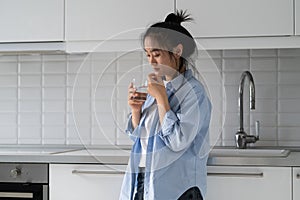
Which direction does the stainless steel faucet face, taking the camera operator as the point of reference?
facing the viewer and to the right of the viewer

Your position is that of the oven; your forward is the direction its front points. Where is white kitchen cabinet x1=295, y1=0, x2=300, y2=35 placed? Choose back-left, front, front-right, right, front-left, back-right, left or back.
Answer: left

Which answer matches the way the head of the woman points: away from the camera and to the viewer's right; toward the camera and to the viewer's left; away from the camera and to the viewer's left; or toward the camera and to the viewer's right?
toward the camera and to the viewer's left

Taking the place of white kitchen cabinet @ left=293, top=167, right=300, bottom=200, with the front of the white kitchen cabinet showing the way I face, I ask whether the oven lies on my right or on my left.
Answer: on my right

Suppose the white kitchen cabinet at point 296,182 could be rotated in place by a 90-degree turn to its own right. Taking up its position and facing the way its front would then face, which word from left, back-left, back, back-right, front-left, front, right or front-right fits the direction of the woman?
front-left

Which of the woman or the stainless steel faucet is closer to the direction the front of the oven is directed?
the woman

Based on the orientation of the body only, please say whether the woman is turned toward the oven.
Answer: no

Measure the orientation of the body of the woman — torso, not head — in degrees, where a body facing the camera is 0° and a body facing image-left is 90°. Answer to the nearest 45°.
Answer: approximately 45°

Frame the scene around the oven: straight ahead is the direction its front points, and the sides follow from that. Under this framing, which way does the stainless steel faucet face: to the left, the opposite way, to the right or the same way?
the same way

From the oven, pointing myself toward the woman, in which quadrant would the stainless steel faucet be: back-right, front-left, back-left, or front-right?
front-left

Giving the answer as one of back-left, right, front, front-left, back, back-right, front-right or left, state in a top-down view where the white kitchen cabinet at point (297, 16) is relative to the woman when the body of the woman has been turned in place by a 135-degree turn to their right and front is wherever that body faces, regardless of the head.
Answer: front-right

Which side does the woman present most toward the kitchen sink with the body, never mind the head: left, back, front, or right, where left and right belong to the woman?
back

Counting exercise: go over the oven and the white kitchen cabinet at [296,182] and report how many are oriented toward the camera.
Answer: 2

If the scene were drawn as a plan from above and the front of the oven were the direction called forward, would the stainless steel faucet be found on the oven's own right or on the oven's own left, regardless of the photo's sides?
on the oven's own left

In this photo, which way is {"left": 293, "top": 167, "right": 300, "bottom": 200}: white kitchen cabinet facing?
toward the camera

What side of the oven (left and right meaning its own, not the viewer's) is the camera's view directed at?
front
